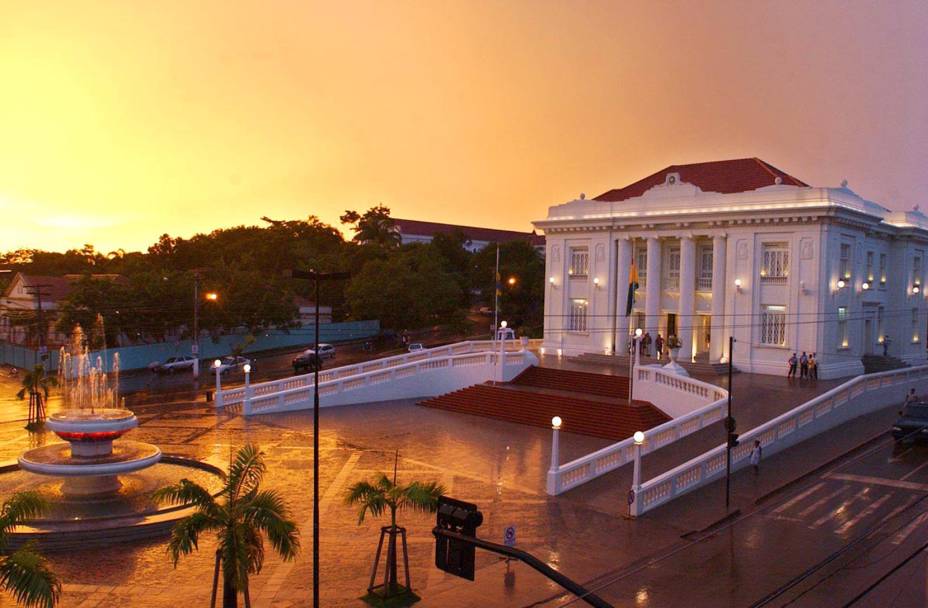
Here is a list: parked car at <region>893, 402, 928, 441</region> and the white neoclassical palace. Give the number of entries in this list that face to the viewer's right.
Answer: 0

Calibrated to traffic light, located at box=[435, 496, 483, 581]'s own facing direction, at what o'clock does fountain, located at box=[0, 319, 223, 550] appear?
The fountain is roughly at 9 o'clock from the traffic light.

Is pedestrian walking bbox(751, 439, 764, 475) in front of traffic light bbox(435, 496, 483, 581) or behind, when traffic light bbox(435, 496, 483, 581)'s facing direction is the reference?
in front

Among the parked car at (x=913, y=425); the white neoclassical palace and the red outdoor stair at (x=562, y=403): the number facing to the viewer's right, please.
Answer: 0

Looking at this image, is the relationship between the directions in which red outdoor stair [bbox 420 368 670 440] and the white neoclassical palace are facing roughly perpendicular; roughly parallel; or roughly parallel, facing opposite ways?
roughly parallel

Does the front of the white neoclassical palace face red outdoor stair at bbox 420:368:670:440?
yes

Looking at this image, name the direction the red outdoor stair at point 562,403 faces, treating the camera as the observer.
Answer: facing the viewer and to the left of the viewer

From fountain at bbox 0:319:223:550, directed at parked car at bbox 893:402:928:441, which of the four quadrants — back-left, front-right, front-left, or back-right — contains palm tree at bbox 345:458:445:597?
front-right

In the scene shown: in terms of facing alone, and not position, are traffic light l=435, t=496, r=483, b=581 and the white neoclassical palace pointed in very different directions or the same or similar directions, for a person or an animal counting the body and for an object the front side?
very different directions

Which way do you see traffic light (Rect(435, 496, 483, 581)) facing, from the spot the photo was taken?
facing away from the viewer and to the right of the viewer

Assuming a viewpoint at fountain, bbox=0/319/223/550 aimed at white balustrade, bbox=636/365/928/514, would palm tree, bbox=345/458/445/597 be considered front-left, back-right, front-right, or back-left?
front-right

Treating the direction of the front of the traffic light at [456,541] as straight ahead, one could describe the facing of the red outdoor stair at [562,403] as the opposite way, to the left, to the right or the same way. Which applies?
the opposite way

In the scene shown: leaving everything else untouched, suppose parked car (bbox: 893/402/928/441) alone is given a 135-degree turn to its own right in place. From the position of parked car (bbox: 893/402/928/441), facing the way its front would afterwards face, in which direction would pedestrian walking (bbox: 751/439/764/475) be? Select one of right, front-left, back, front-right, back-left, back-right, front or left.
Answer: back-left

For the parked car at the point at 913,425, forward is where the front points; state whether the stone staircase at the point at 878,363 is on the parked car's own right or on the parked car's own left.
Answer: on the parked car's own right

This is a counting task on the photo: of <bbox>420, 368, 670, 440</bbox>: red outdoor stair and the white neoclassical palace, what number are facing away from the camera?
0
